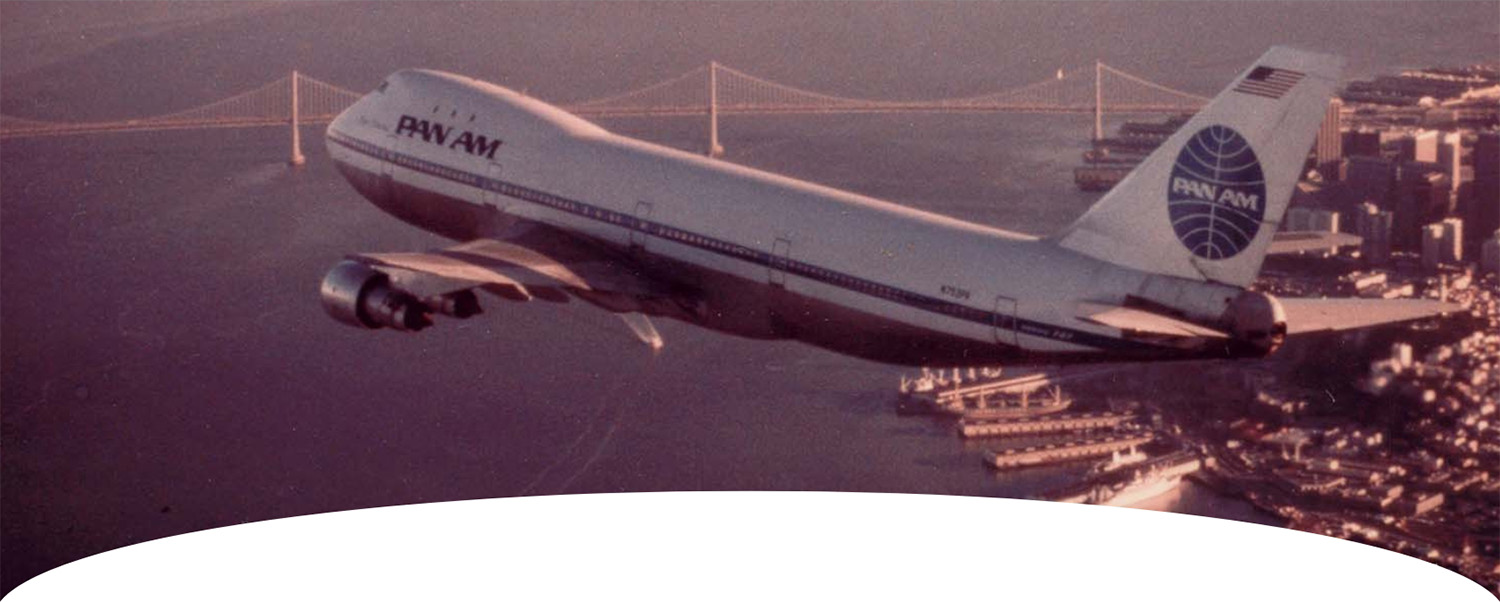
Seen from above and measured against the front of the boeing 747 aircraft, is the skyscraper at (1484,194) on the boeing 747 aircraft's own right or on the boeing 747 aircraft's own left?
on the boeing 747 aircraft's own right

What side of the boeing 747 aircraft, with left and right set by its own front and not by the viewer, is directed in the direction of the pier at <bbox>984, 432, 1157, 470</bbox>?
right

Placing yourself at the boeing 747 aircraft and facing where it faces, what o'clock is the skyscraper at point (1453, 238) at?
The skyscraper is roughly at 4 o'clock from the boeing 747 aircraft.

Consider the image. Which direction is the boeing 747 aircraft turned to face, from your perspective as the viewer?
facing away from the viewer and to the left of the viewer

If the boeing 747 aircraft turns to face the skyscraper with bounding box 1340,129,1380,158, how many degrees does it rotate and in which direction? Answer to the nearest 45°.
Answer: approximately 135° to its right

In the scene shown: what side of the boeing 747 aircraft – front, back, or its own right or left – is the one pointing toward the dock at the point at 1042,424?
right

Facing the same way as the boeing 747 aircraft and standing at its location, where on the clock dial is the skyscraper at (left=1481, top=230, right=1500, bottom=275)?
The skyscraper is roughly at 4 o'clock from the boeing 747 aircraft.

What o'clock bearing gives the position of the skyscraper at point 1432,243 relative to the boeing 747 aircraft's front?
The skyscraper is roughly at 4 o'clock from the boeing 747 aircraft.
